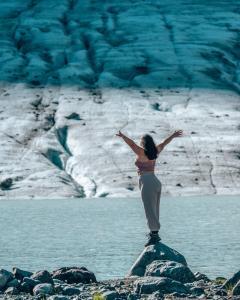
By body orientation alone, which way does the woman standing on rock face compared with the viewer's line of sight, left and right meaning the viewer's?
facing away from the viewer and to the left of the viewer

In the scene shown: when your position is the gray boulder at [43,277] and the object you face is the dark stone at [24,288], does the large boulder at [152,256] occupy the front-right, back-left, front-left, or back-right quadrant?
back-left

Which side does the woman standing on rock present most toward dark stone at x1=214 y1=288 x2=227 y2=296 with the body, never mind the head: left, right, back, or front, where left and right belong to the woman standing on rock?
back

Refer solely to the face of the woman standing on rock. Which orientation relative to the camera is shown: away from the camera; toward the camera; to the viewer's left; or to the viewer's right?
away from the camera

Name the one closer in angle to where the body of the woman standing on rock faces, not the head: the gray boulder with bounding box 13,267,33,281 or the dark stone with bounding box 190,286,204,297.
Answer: the gray boulder

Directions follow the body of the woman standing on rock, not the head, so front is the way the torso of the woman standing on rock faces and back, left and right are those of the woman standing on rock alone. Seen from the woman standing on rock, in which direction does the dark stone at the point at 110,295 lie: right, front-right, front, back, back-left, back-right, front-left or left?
back-left
